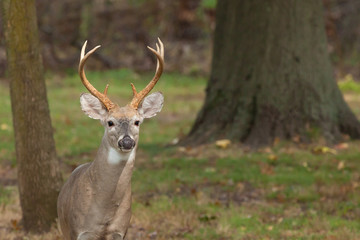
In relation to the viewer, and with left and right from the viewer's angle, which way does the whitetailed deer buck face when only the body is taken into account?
facing the viewer and to the right of the viewer

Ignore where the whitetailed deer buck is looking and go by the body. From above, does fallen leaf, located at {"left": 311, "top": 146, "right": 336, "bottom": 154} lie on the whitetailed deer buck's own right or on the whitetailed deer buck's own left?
on the whitetailed deer buck's own left

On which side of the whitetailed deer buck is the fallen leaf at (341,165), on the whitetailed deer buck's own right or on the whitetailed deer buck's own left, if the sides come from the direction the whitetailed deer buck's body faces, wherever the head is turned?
on the whitetailed deer buck's own left

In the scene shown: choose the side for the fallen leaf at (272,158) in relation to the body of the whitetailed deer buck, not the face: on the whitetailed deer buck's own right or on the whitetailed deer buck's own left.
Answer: on the whitetailed deer buck's own left

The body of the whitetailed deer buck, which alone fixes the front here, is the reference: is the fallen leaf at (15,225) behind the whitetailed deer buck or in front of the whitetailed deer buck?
behind
